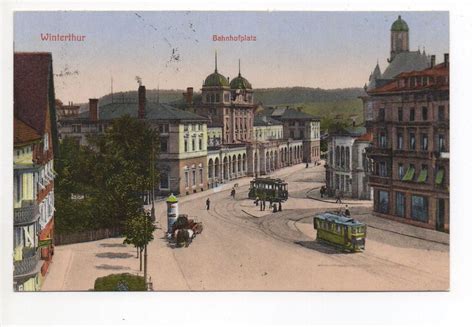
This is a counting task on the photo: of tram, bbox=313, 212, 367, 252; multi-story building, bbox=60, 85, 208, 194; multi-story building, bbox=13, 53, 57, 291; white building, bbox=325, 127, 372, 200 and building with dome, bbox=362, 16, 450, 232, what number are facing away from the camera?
0

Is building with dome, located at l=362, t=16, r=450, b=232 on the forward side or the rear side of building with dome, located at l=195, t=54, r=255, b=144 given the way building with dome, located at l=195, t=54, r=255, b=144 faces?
on the forward side

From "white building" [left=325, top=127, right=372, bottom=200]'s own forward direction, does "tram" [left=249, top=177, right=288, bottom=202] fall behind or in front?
in front

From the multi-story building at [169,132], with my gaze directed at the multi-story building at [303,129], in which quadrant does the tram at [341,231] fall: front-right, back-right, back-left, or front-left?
back-right

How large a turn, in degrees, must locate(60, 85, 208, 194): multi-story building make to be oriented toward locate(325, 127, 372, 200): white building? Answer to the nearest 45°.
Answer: approximately 45° to its left

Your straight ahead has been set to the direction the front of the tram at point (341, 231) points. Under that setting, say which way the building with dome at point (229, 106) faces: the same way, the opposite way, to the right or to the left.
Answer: the same way

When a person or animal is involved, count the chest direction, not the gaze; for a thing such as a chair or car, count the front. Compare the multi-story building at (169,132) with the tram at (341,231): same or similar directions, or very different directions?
same or similar directions

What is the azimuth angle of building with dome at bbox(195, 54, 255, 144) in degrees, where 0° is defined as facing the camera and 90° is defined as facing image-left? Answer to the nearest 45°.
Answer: approximately 315°

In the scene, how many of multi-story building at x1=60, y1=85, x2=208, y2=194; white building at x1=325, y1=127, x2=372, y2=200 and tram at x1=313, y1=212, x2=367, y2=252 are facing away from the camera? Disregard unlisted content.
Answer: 0

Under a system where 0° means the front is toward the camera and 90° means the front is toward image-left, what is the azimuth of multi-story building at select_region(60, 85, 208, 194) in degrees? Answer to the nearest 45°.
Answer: approximately 315°

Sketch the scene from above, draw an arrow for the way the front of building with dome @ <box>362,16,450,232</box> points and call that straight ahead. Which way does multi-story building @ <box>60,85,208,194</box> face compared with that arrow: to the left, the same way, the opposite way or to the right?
to the left

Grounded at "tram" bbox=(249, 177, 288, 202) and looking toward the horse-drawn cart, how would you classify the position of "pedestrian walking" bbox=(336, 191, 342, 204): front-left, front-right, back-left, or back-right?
back-left

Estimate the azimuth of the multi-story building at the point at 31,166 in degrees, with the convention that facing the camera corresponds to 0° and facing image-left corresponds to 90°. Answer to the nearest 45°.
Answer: approximately 315°

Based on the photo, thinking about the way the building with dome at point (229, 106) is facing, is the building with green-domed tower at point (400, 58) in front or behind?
in front

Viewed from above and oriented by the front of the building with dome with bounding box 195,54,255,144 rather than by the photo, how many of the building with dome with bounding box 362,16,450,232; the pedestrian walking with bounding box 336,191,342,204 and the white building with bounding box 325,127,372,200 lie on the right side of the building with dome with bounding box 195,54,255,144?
0
